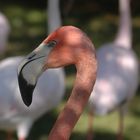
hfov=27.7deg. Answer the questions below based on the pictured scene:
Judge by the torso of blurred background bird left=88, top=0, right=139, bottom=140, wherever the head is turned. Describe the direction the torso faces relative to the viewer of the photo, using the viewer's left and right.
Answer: facing away from the viewer and to the right of the viewer

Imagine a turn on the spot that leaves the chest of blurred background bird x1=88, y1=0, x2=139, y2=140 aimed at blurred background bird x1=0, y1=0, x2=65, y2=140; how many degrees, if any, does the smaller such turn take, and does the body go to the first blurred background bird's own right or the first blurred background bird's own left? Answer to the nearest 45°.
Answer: approximately 180°

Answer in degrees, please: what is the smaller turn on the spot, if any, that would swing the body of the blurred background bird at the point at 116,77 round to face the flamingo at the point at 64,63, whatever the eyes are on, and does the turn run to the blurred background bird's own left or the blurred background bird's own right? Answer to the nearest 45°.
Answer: approximately 135° to the blurred background bird's own right
